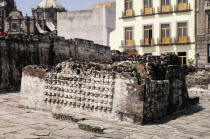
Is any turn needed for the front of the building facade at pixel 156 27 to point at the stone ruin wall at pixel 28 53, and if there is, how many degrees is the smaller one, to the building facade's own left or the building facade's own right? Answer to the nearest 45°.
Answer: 0° — it already faces it

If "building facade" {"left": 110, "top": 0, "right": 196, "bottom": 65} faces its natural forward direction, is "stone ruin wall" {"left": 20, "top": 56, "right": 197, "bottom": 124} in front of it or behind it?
in front

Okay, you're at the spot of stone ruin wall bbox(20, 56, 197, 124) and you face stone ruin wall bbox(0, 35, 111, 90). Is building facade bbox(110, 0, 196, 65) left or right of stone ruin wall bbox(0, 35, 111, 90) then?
right

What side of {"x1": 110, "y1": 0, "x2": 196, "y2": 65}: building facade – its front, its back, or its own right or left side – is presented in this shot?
front
